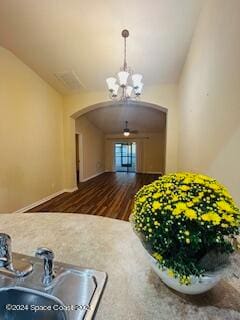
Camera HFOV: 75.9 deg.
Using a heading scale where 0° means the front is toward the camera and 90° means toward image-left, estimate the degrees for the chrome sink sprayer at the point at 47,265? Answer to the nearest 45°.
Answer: approximately 45°

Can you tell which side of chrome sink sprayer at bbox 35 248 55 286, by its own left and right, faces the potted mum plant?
left

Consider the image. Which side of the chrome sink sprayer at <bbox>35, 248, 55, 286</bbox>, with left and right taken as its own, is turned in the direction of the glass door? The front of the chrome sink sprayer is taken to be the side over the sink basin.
back
